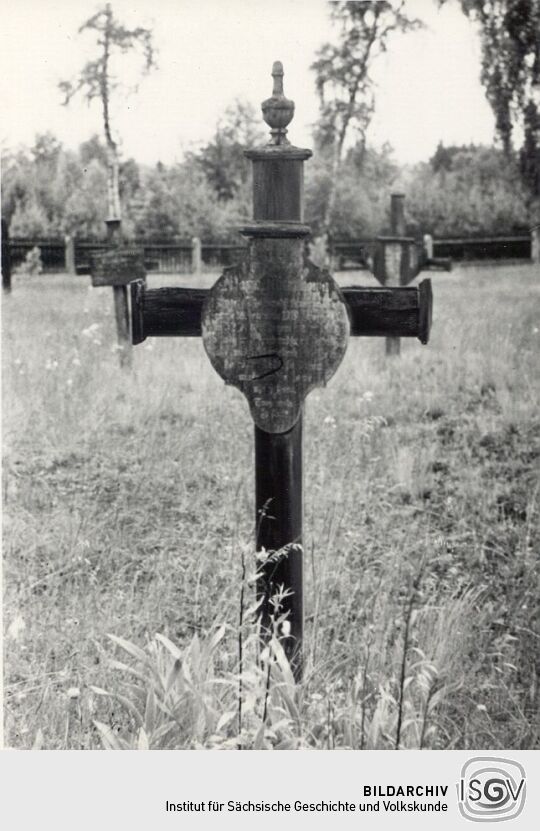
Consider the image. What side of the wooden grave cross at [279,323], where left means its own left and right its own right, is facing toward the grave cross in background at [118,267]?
back

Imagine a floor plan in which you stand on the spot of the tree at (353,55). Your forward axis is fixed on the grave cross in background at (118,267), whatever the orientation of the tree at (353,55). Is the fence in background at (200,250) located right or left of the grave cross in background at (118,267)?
right

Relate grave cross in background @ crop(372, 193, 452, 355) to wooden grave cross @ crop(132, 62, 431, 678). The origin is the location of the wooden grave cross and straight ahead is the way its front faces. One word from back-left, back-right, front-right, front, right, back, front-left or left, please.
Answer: back

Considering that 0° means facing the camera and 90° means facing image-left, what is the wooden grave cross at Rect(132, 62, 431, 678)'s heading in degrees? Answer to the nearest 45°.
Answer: approximately 0°

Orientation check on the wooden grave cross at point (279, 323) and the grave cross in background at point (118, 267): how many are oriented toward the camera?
2

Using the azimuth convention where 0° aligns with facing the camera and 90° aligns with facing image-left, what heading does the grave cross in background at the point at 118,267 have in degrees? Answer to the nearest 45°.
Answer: approximately 0°
